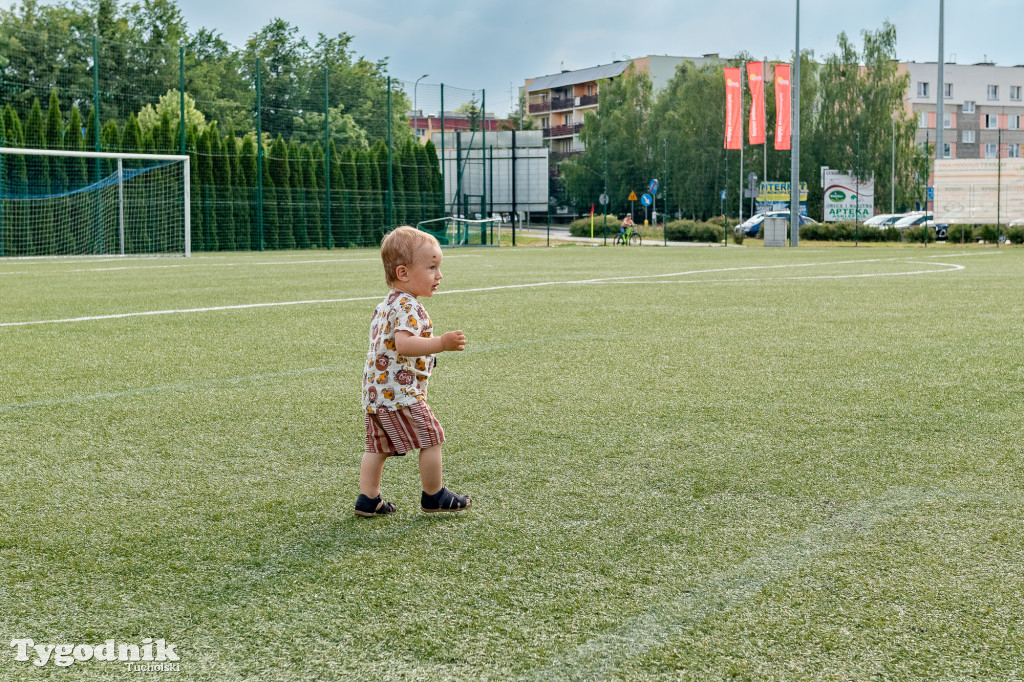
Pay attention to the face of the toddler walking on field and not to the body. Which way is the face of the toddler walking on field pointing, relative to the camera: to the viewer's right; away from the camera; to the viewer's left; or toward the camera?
to the viewer's right

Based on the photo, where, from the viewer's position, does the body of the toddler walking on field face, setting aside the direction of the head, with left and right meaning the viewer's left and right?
facing to the right of the viewer

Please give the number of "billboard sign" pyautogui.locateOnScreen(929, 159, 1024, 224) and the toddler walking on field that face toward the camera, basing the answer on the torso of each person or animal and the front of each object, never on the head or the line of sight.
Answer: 1

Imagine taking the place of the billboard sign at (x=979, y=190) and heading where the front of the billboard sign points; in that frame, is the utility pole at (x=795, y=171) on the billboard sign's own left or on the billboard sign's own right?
on the billboard sign's own right

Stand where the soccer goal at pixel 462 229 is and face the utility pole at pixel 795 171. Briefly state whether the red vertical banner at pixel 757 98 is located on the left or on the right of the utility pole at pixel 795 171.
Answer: left

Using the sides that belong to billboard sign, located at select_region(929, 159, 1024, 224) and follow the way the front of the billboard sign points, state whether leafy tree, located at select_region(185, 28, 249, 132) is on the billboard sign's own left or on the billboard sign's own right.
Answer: on the billboard sign's own right

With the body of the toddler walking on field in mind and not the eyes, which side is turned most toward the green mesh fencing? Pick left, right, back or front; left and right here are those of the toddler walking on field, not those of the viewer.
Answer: left

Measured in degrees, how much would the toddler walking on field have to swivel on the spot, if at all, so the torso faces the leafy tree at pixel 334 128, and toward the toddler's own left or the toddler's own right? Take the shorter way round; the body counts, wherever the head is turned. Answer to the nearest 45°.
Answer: approximately 90° to the toddler's own left

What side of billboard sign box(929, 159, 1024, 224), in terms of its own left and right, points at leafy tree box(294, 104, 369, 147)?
right

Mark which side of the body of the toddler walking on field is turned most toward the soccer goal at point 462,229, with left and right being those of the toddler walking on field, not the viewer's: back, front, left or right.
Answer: left

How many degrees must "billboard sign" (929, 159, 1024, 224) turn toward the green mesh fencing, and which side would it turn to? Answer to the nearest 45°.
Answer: approximately 45° to its right

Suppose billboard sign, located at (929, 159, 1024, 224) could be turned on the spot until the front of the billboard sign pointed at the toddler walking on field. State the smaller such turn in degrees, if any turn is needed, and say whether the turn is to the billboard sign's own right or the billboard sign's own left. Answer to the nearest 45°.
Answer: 0° — it already faces them

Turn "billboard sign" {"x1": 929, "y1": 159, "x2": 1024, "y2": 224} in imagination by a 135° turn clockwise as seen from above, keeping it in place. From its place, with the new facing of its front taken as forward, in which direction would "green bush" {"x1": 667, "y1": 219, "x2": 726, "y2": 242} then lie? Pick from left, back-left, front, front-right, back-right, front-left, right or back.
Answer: front

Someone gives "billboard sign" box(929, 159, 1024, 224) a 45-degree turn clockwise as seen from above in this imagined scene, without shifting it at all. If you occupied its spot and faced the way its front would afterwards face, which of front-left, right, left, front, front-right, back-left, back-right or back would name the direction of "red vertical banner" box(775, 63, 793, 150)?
right

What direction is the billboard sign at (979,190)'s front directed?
toward the camera

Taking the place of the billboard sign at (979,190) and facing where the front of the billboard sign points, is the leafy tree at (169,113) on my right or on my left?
on my right
